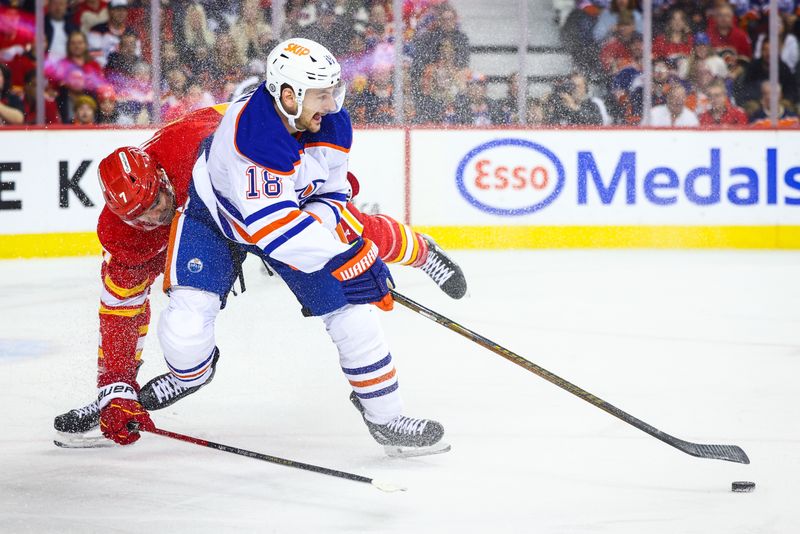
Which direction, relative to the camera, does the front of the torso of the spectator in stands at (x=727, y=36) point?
toward the camera

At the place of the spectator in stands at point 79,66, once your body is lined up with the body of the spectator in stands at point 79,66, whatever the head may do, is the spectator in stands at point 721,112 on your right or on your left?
on your left

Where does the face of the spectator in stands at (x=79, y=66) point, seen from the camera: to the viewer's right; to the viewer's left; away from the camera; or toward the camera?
toward the camera

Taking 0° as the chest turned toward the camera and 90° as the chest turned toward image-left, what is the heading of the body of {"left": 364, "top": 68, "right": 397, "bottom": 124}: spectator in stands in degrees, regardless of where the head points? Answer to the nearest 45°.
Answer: approximately 0°

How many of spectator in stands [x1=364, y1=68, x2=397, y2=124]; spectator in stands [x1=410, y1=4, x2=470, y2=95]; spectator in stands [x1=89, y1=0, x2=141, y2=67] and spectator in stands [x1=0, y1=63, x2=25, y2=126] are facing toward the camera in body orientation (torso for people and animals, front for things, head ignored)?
4

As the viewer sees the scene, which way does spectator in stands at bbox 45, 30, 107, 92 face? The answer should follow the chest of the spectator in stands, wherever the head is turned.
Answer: toward the camera

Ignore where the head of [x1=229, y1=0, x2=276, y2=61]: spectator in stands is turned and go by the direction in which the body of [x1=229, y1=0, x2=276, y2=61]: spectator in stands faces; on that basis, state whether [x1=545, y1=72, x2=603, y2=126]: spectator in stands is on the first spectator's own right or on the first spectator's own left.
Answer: on the first spectator's own left

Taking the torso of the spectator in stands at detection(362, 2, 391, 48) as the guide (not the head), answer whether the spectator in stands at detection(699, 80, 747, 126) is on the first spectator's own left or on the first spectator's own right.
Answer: on the first spectator's own left

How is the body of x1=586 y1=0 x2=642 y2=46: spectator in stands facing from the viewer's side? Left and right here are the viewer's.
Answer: facing the viewer
